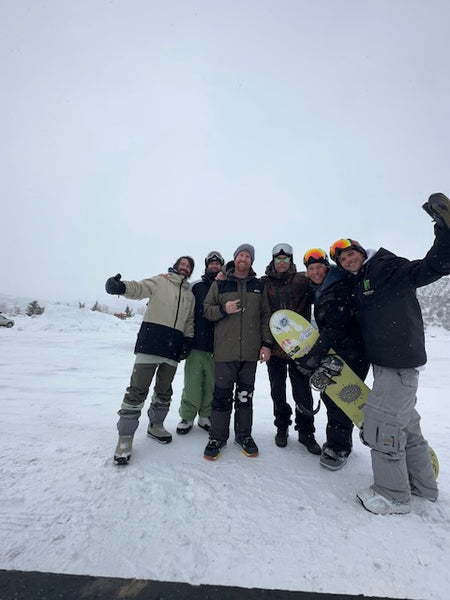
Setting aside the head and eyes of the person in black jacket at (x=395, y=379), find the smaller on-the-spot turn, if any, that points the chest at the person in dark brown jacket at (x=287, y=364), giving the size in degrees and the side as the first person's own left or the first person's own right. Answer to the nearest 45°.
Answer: approximately 90° to the first person's own right

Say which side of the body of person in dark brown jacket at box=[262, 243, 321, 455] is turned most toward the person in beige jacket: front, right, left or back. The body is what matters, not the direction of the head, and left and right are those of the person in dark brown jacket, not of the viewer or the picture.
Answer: right

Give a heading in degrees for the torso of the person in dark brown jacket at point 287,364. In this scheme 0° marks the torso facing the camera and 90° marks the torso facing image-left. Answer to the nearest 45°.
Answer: approximately 0°

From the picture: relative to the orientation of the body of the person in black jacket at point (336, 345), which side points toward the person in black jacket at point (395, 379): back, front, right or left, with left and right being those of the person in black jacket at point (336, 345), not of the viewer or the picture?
left

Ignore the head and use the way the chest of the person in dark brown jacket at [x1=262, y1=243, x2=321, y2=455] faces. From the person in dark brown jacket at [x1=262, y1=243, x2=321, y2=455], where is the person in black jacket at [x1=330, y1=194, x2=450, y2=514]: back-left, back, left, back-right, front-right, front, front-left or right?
front-left

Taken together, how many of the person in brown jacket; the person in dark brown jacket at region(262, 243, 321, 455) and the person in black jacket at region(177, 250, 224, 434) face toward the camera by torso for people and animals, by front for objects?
3

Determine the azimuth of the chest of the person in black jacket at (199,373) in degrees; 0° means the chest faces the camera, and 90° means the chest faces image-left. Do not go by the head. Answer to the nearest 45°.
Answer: approximately 0°

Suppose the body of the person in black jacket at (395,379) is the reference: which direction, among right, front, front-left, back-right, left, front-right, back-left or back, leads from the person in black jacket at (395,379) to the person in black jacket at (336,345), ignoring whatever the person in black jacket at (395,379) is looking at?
right

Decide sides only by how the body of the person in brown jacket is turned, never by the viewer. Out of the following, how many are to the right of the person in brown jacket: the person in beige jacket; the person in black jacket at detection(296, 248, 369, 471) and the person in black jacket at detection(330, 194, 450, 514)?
1
